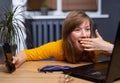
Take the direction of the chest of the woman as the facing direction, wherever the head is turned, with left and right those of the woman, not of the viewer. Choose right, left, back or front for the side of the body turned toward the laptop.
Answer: front

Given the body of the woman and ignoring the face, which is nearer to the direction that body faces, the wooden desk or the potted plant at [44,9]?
the wooden desk

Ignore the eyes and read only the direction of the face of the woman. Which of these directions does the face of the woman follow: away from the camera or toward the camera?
toward the camera

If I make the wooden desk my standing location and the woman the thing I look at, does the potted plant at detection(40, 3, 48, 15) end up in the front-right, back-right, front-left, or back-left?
front-left

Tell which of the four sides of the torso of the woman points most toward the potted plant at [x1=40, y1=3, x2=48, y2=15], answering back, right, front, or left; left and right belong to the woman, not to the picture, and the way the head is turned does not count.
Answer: back

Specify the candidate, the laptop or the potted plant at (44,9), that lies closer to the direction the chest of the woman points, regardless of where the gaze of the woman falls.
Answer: the laptop
